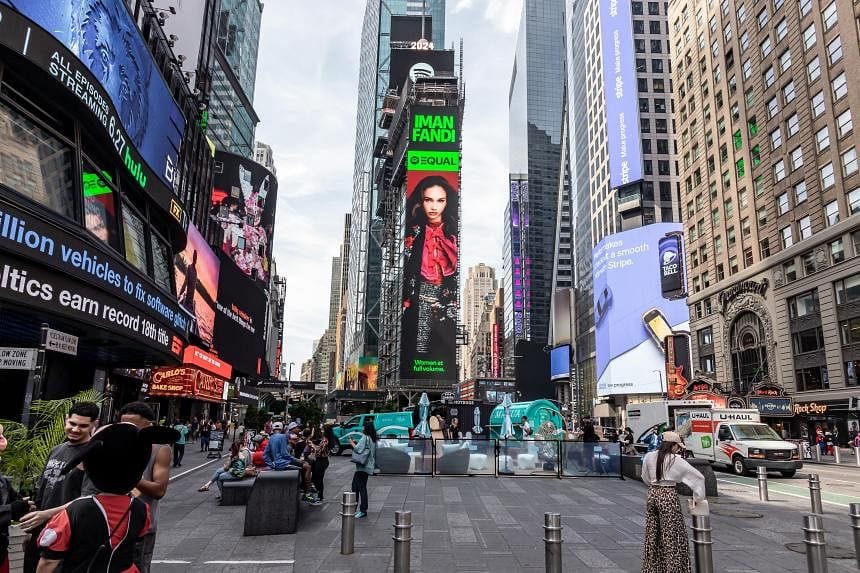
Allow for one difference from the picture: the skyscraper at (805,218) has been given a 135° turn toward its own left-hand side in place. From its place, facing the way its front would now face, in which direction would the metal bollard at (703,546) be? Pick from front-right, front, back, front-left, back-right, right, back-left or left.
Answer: right

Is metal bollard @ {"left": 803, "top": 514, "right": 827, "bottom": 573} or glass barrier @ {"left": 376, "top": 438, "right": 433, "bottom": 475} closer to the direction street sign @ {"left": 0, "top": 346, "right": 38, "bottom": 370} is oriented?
the metal bollard

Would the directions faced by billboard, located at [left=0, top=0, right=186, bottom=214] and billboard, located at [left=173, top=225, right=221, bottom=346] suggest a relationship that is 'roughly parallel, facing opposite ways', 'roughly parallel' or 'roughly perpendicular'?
roughly parallel

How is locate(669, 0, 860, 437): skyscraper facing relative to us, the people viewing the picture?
facing the viewer and to the left of the viewer

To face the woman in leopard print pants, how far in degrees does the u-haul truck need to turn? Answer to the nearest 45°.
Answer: approximately 45° to its right

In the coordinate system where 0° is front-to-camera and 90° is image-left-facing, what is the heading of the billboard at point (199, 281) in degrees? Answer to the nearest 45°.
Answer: approximately 315°

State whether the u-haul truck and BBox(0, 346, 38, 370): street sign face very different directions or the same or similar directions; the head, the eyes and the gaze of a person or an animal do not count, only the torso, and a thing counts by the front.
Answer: same or similar directions

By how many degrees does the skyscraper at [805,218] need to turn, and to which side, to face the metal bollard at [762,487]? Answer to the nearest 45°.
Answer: approximately 45° to its left

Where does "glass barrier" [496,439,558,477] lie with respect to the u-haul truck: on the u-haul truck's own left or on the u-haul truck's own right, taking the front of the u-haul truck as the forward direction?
on the u-haul truck's own right

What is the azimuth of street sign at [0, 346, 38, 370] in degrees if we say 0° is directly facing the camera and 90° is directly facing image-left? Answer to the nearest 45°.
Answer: approximately 0°

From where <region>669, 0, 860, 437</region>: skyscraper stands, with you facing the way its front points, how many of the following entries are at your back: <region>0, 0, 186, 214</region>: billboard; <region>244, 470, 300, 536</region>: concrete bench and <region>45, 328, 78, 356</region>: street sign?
0

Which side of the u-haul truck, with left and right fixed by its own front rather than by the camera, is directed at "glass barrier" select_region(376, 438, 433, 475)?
right

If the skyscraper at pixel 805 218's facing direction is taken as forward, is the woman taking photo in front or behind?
in front

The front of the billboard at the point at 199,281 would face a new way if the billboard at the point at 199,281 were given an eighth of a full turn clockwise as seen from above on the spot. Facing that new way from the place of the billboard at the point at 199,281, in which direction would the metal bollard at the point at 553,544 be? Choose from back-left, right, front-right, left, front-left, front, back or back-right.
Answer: front

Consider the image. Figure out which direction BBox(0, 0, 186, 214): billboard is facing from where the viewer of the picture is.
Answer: facing the viewer and to the right of the viewer

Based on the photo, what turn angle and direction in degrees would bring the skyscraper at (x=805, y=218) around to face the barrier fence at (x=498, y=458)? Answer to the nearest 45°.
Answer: approximately 45° to its left
